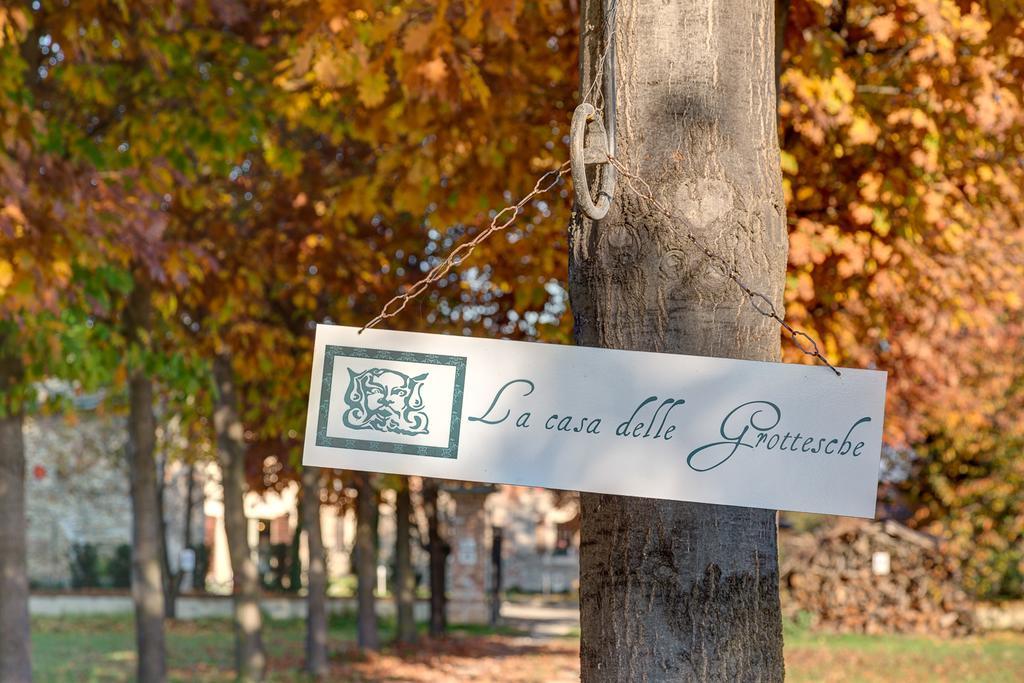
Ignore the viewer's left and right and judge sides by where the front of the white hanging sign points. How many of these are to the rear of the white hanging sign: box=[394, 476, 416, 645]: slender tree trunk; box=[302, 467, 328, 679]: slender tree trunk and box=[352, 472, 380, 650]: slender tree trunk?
3

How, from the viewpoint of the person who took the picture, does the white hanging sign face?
facing the viewer

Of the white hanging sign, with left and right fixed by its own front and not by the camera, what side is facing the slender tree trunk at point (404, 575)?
back

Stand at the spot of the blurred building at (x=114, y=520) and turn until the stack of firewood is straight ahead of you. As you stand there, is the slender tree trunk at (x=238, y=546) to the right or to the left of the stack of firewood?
right

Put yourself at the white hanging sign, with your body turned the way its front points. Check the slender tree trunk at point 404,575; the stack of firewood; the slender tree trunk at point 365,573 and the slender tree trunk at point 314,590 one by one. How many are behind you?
4

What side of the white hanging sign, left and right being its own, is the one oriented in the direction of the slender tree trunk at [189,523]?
back

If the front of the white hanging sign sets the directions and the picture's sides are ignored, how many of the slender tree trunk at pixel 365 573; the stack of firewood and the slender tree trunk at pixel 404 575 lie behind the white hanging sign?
3

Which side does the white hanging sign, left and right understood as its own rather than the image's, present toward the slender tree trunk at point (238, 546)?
back

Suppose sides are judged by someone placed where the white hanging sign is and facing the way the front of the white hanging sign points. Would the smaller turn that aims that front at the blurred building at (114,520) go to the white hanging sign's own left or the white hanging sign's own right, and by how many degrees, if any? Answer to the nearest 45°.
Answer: approximately 180°

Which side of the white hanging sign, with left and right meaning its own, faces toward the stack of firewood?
back
